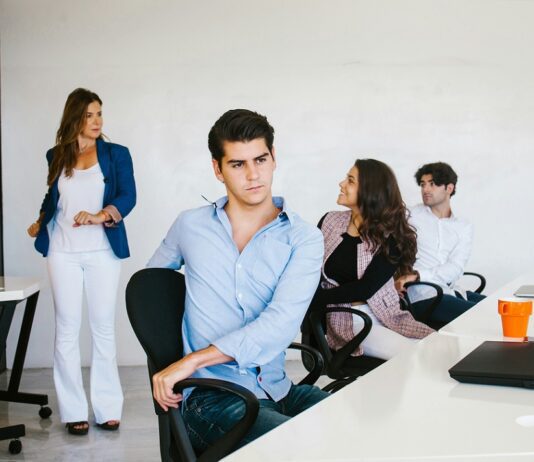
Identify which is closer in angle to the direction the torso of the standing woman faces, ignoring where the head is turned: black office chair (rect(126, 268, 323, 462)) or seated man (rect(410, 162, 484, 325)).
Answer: the black office chair

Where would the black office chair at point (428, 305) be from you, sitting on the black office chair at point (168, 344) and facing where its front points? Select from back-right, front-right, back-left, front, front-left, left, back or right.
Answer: left

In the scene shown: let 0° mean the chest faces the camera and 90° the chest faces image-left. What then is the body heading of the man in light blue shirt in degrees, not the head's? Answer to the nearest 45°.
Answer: approximately 0°

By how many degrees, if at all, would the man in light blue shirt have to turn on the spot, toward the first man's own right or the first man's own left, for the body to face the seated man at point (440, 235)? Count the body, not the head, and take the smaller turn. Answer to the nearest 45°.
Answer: approximately 135° to the first man's own left

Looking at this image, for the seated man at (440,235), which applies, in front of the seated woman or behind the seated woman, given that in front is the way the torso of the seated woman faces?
behind

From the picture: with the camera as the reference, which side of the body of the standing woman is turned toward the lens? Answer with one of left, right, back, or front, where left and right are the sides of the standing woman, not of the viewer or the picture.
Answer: front

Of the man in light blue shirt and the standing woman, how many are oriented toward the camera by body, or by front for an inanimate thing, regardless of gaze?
2

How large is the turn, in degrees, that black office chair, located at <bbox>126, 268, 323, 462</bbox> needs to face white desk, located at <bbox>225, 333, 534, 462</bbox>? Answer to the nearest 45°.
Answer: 0° — it already faces it

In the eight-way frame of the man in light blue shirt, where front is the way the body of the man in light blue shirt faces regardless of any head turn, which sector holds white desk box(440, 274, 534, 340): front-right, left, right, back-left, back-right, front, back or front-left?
left

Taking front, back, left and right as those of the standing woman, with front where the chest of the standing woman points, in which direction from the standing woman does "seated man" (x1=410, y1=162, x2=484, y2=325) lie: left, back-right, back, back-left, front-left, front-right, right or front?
left

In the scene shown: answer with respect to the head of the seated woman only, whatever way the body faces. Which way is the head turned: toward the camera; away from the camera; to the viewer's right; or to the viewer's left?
to the viewer's left

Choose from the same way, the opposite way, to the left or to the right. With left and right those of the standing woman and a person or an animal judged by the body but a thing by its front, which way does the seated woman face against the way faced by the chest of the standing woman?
to the right

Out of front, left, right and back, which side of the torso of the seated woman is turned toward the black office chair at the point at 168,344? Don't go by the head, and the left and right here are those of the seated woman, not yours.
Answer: front

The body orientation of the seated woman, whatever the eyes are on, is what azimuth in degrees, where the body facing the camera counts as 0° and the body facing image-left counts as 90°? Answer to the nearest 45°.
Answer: approximately 45°

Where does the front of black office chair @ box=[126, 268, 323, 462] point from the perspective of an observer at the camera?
facing the viewer and to the right of the viewer
